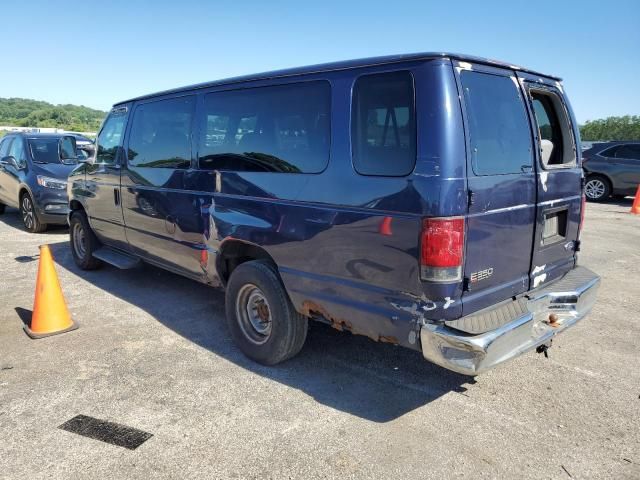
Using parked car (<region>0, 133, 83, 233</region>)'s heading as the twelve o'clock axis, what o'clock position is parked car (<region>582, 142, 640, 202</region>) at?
parked car (<region>582, 142, 640, 202</region>) is roughly at 11 o'clock from parked car (<region>0, 133, 83, 233</region>).

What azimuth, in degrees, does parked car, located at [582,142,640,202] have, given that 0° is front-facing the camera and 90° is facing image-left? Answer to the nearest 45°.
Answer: approximately 270°

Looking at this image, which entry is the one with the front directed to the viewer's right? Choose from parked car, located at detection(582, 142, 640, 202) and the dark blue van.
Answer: the parked car

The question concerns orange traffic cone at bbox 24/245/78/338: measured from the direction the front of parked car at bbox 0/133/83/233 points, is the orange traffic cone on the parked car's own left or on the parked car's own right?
on the parked car's own right

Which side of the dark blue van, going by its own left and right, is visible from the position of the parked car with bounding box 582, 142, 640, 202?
right

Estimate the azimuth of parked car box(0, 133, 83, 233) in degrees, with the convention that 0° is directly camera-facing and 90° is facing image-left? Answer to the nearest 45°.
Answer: approximately 315°

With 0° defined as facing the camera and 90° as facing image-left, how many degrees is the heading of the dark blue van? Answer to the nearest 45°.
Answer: approximately 135°

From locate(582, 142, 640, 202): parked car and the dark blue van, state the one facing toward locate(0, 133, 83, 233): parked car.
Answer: the dark blue van
